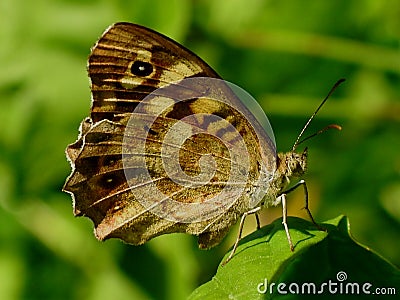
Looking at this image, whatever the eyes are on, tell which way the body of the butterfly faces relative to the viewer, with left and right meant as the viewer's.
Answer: facing to the right of the viewer
